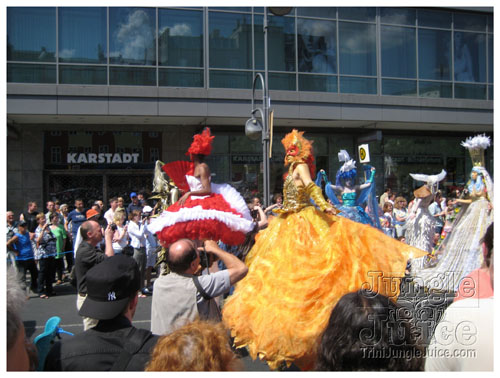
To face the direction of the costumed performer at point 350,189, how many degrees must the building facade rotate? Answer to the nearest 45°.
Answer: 0° — it already faces them

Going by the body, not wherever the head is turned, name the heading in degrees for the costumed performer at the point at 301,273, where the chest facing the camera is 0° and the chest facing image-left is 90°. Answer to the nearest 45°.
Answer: approximately 45°

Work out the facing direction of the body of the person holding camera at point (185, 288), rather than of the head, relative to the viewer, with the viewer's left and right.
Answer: facing away from the viewer and to the right of the viewer

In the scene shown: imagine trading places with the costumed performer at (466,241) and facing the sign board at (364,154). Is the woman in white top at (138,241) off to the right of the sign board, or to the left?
left

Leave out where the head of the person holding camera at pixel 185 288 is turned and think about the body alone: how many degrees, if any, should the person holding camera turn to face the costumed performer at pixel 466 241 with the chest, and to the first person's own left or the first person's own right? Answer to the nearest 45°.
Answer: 0° — they already face them

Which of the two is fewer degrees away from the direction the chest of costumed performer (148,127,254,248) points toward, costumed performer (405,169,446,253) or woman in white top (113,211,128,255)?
the woman in white top

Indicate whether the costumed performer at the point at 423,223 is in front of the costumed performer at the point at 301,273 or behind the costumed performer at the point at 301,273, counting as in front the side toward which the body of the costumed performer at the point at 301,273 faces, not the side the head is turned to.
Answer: behind

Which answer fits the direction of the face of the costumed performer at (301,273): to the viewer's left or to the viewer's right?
to the viewer's left

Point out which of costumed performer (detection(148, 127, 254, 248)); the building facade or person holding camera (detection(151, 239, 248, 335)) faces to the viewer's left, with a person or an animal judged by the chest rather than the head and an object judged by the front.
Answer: the costumed performer
